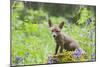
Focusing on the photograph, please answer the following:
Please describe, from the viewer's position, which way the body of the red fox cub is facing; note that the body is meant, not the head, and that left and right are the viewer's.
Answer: facing the viewer and to the left of the viewer
